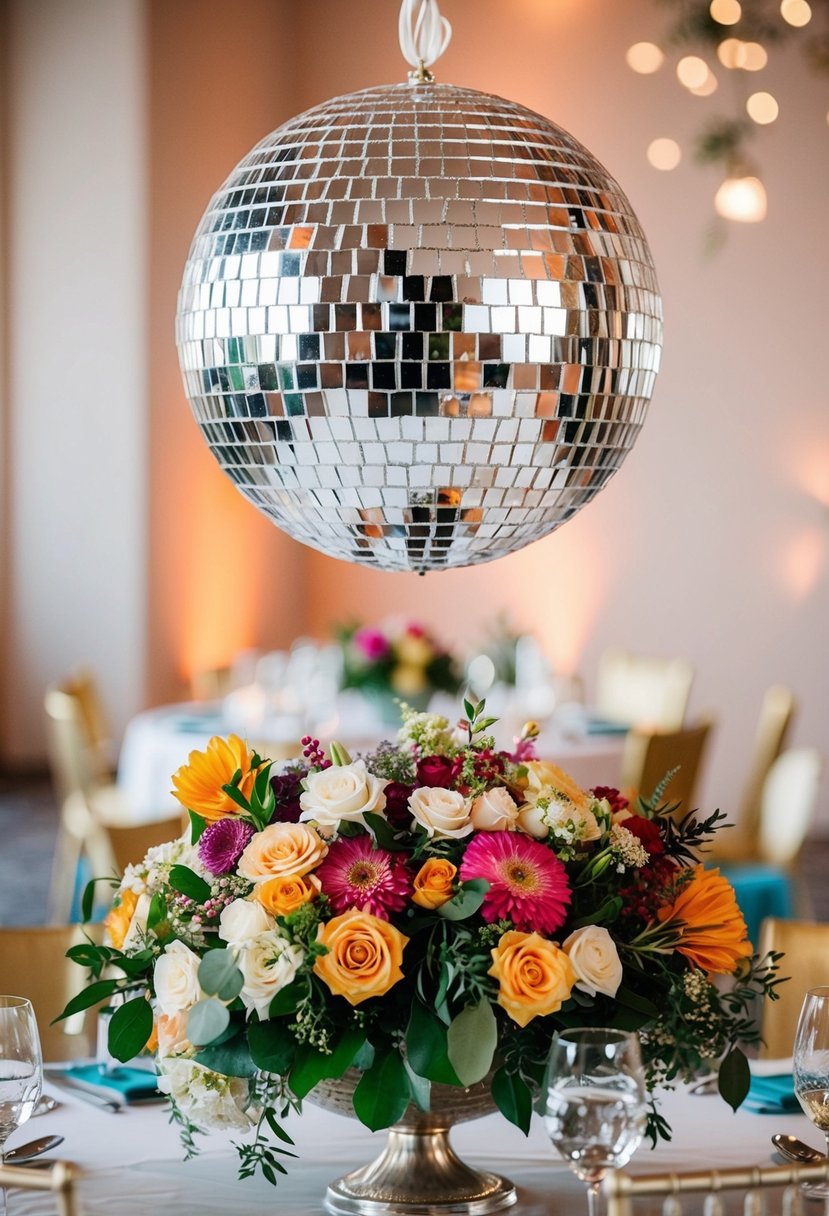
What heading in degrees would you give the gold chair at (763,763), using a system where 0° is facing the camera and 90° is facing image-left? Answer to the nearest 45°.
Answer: approximately 90°

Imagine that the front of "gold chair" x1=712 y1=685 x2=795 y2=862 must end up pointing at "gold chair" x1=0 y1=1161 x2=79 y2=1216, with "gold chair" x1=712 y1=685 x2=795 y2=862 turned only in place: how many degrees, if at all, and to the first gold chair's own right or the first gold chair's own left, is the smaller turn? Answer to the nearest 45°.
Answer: approximately 90° to the first gold chair's own left

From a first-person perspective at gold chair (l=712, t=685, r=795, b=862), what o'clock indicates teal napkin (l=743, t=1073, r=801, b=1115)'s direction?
The teal napkin is roughly at 9 o'clock from the gold chair.

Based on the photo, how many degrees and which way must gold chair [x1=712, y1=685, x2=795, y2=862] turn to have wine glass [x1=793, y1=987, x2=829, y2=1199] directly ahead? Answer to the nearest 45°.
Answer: approximately 90° to its left

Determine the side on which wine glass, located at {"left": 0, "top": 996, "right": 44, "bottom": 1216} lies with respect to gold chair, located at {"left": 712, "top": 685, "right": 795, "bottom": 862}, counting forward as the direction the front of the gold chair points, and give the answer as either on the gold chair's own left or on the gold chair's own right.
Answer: on the gold chair's own left

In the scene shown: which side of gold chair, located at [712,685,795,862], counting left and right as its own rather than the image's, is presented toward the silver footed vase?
left

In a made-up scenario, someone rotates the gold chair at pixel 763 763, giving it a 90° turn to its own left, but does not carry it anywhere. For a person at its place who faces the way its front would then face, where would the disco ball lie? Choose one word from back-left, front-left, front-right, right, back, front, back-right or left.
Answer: front

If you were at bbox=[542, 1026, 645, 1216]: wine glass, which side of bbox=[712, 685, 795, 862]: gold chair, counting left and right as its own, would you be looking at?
left
